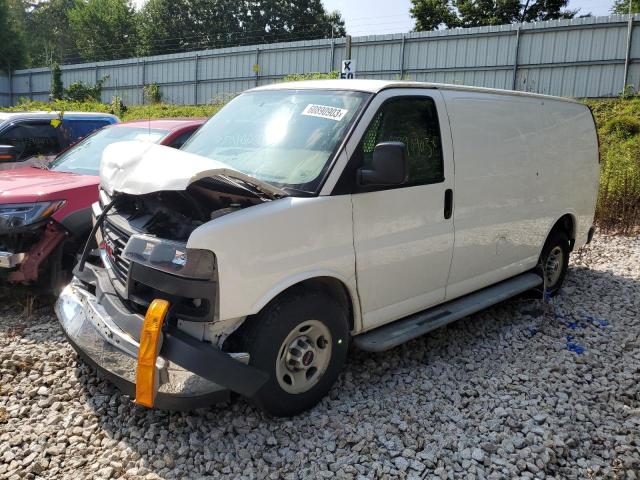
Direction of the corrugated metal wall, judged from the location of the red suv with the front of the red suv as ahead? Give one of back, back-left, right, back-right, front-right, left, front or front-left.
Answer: back-right

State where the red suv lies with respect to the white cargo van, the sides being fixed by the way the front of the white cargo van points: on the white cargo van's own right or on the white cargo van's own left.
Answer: on the white cargo van's own right

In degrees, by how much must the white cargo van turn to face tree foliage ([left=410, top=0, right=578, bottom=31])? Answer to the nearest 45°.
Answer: approximately 135° to its right

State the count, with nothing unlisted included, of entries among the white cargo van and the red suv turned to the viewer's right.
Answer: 0

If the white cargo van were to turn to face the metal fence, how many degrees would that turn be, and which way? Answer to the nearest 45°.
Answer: approximately 135° to its right

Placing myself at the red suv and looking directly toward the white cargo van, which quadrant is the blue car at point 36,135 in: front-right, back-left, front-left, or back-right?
back-left

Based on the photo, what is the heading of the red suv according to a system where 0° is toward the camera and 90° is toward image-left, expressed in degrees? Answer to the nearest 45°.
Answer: approximately 45°

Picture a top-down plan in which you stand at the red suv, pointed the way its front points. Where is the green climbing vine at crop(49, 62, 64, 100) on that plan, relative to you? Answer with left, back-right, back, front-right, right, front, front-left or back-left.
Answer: back-right

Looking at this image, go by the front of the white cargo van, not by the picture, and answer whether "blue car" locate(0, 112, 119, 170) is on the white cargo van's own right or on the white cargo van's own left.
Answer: on the white cargo van's own right

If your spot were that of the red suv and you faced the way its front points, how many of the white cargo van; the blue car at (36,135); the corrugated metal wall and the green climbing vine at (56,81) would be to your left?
1

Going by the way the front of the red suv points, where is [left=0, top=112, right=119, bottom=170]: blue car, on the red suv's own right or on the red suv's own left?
on the red suv's own right
